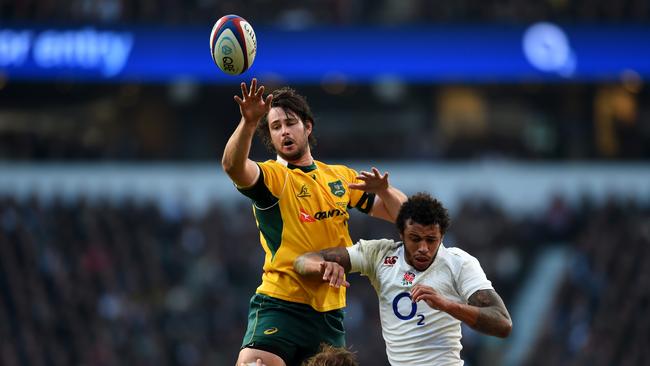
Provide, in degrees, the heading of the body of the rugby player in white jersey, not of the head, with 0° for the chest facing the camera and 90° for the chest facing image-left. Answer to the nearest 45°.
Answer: approximately 0°

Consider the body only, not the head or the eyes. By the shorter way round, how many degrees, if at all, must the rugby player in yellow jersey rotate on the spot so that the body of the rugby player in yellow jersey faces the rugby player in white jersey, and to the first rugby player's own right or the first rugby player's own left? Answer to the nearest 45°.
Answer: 0° — they already face them

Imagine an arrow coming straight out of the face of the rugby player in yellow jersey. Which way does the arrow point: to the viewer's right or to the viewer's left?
to the viewer's left
